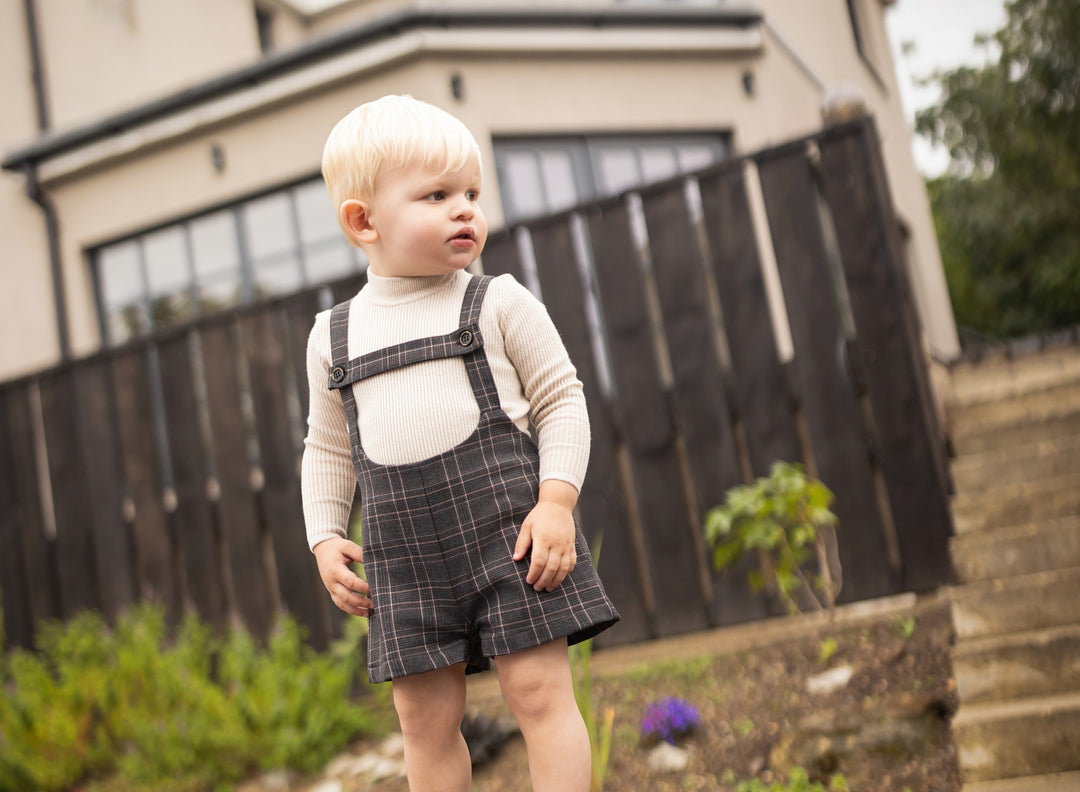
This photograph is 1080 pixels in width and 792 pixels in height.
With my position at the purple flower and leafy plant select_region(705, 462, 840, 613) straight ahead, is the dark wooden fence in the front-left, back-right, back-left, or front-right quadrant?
front-left

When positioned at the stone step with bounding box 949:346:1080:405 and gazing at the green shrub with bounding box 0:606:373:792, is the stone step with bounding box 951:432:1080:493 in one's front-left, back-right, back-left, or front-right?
front-left

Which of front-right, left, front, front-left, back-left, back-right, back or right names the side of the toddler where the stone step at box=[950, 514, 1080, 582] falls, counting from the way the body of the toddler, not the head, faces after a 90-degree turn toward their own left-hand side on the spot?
front-left

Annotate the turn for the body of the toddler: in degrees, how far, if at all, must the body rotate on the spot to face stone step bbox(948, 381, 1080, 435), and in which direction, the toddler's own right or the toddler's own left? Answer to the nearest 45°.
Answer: approximately 135° to the toddler's own left

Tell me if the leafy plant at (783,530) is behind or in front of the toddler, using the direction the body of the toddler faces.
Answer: behind

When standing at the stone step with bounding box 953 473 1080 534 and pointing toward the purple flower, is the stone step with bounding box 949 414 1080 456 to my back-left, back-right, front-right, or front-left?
back-right

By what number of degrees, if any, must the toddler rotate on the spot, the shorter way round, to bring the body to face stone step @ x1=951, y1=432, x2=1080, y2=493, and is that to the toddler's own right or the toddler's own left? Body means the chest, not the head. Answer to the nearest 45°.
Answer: approximately 135° to the toddler's own left

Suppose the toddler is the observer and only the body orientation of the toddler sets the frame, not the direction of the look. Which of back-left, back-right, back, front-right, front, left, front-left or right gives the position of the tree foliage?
back-left

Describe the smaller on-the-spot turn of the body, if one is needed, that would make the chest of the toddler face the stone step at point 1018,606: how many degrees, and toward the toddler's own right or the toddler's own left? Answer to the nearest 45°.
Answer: approximately 135° to the toddler's own left

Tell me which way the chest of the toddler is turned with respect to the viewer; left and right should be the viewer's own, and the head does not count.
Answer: facing the viewer
